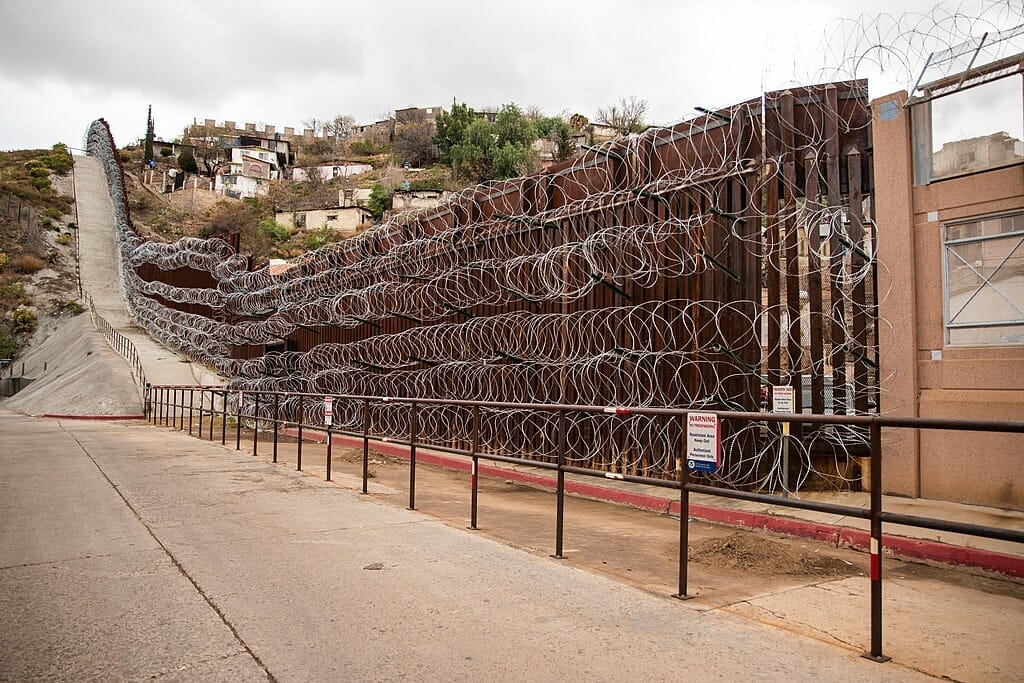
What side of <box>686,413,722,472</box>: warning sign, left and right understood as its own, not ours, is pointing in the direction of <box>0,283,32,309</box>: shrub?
right

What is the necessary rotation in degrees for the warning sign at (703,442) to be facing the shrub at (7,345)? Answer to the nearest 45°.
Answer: approximately 90° to its right

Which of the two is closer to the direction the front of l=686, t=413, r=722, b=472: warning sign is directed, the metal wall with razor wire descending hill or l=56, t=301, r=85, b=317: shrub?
the shrub

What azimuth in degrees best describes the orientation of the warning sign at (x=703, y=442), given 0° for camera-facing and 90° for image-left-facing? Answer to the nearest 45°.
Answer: approximately 45°

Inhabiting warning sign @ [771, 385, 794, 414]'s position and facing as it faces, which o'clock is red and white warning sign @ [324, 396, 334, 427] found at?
The red and white warning sign is roughly at 3 o'clock from the warning sign.

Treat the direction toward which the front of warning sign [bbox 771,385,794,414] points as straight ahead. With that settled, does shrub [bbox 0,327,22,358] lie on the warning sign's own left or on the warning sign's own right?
on the warning sign's own right

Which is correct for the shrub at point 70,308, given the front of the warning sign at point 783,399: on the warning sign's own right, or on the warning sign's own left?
on the warning sign's own right

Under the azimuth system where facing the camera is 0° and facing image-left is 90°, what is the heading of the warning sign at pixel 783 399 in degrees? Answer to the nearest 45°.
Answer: approximately 0°
